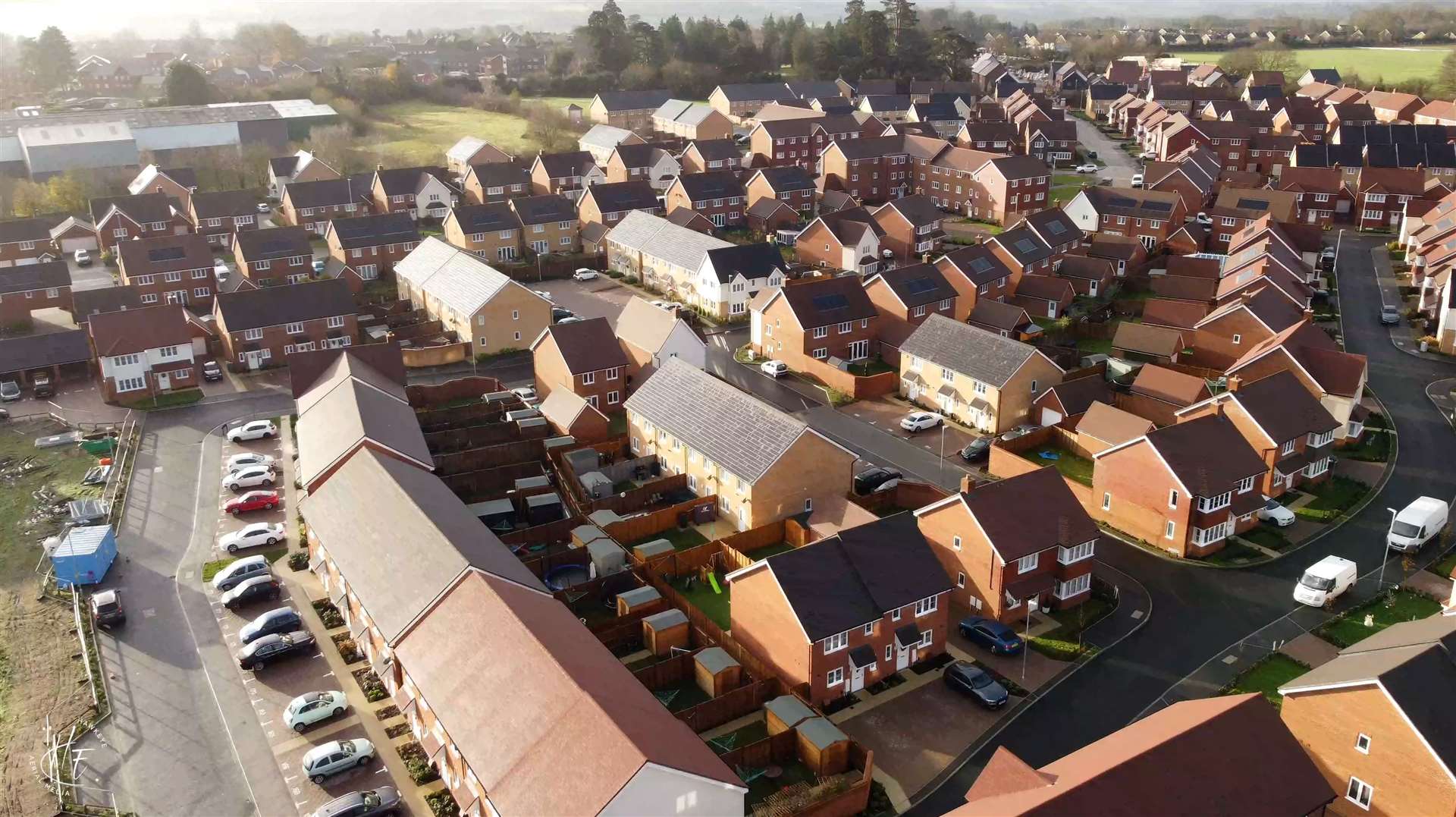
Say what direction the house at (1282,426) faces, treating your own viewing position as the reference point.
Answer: facing the viewer and to the right of the viewer

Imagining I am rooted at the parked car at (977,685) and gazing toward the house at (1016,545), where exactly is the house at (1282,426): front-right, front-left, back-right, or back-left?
front-right

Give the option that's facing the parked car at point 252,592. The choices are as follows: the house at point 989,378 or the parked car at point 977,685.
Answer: the house

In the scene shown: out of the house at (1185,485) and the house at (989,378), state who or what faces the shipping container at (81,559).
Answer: the house at (989,378)

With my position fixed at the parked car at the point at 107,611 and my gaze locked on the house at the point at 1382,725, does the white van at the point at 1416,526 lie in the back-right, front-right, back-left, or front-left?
front-left

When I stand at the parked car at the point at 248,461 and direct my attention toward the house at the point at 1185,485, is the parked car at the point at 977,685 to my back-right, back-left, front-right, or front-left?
front-right

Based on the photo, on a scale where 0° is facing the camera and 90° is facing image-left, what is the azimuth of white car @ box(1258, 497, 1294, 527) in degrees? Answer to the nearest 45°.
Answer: approximately 315°

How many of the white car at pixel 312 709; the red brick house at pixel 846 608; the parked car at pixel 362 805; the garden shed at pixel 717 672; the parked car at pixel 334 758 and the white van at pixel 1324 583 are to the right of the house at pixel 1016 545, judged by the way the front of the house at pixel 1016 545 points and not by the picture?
5
